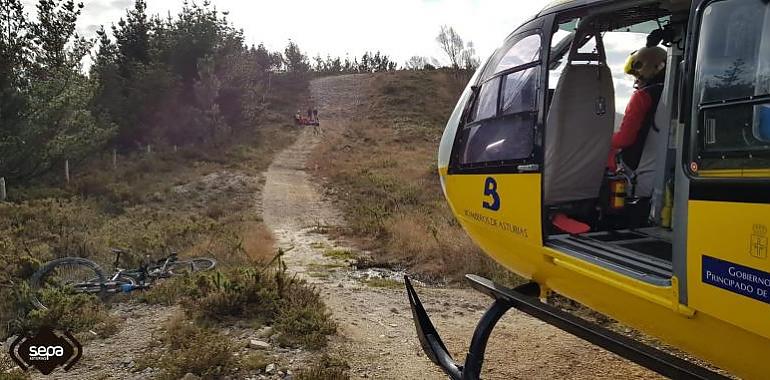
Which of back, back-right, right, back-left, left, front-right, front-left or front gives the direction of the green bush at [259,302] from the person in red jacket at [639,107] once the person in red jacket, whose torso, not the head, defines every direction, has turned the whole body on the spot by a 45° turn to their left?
front-right

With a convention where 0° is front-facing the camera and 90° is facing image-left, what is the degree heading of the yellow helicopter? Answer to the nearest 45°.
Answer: approximately 135°

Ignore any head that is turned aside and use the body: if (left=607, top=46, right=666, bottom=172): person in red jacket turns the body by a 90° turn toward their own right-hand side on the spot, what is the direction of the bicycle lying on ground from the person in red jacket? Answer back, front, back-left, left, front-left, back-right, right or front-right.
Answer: left

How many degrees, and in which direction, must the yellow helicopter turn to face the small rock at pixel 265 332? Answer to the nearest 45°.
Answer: approximately 45° to its left

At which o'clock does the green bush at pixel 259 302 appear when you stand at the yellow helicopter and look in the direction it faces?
The green bush is roughly at 11 o'clock from the yellow helicopter.

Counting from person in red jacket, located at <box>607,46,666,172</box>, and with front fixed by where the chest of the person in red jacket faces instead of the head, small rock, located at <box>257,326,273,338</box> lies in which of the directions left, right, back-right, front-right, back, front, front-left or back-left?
front

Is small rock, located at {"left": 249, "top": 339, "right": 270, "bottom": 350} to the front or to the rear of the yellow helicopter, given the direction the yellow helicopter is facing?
to the front

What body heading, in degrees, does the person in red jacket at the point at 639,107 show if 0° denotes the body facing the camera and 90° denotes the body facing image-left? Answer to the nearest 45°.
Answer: approximately 90°

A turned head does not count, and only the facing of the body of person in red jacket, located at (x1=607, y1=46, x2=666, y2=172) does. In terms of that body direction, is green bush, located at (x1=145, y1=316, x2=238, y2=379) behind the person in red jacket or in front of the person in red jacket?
in front
